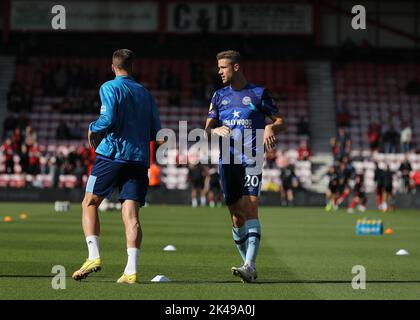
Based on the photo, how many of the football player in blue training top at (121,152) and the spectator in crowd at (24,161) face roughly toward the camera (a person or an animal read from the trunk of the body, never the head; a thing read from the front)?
1

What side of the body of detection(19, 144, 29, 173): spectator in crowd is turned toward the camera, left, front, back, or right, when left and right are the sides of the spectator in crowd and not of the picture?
front

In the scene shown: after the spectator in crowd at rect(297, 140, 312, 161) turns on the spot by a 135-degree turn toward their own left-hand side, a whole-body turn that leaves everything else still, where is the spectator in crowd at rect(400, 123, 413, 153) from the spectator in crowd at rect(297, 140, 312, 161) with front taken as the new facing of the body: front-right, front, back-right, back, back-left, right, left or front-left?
front-right

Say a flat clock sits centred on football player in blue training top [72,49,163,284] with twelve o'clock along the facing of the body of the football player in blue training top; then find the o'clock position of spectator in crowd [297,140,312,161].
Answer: The spectator in crowd is roughly at 2 o'clock from the football player in blue training top.

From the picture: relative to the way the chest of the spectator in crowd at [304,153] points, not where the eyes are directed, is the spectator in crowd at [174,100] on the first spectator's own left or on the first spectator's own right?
on the first spectator's own right

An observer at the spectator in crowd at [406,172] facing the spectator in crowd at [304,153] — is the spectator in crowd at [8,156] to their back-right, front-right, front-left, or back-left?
front-left

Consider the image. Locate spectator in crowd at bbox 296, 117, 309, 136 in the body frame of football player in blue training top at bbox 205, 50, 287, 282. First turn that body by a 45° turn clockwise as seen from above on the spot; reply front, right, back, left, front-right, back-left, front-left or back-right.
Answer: right

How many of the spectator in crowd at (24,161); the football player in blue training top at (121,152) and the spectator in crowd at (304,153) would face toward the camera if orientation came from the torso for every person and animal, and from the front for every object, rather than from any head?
2

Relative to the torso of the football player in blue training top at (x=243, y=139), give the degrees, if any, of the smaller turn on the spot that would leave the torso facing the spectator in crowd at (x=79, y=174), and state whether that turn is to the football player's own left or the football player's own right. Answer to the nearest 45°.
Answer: approximately 135° to the football player's own right

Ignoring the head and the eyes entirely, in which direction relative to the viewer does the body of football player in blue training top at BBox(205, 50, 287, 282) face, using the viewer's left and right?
facing the viewer and to the left of the viewer
